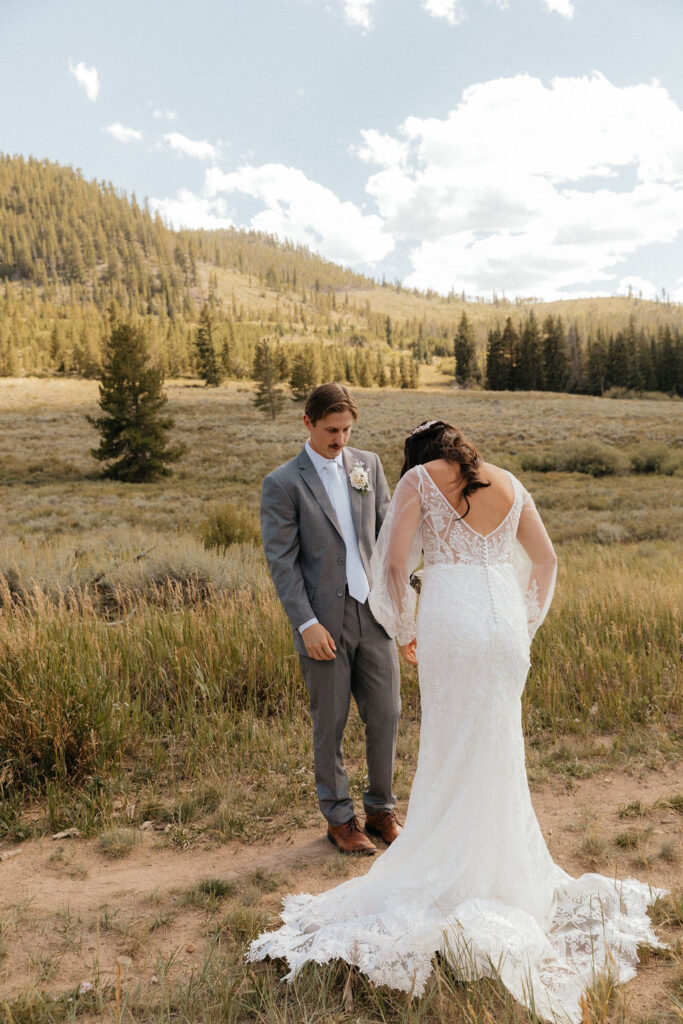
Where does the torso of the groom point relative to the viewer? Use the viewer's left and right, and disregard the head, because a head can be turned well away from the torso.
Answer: facing the viewer and to the right of the viewer

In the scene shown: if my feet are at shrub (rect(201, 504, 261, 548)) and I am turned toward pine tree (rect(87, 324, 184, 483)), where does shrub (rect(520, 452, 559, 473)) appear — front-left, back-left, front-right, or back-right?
front-right

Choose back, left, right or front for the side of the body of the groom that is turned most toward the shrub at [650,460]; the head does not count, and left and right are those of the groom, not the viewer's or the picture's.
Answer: left

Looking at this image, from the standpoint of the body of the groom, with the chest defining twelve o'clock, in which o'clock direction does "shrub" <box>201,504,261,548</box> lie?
The shrub is roughly at 7 o'clock from the groom.

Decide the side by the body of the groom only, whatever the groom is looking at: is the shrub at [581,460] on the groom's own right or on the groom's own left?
on the groom's own left

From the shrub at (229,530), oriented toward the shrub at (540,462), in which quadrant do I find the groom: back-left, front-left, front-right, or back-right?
back-right

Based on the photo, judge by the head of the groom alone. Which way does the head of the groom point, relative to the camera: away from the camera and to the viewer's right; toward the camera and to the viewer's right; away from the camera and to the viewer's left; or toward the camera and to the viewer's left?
toward the camera and to the viewer's right

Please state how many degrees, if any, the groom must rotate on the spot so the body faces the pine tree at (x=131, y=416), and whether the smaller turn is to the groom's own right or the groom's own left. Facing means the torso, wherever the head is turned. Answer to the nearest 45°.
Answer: approximately 135° to the groom's own left

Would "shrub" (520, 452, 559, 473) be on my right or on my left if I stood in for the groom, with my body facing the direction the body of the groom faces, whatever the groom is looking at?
on my left

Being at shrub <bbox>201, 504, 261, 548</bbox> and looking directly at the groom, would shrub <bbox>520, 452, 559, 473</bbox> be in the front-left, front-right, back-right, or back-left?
back-left
